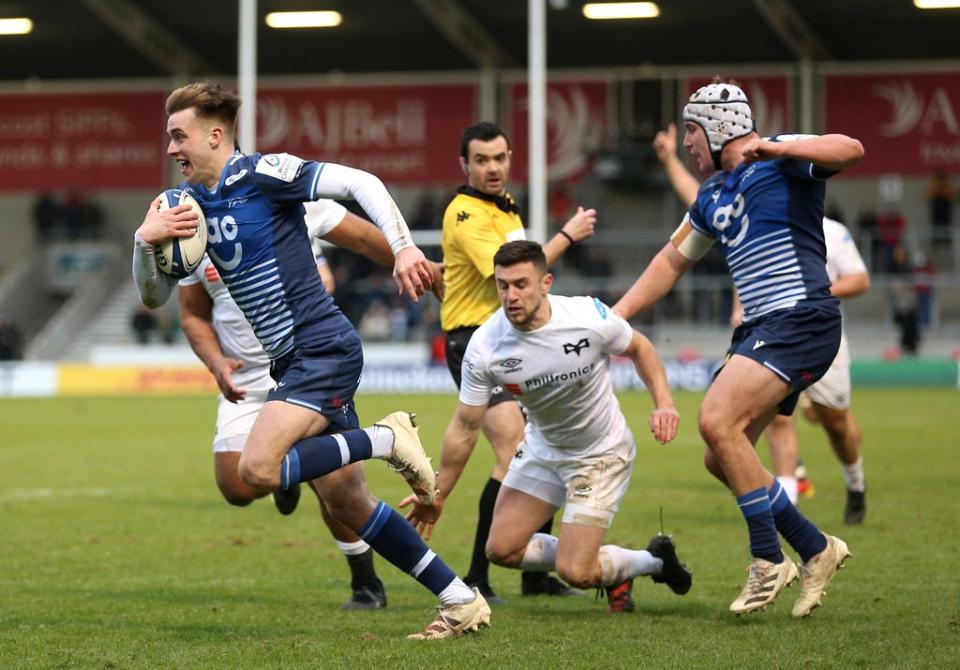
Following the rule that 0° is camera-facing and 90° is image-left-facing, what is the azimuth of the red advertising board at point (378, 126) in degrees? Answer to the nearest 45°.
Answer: approximately 0°

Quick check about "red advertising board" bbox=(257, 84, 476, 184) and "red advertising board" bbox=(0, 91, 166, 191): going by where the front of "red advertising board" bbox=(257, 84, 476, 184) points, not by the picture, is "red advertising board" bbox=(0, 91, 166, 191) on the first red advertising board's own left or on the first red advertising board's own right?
on the first red advertising board's own right

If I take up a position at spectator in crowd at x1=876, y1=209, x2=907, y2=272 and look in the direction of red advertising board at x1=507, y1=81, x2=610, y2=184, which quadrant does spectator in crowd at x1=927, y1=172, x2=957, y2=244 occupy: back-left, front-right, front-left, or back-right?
back-right

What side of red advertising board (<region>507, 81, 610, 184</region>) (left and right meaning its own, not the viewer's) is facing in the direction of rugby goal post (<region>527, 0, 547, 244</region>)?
front

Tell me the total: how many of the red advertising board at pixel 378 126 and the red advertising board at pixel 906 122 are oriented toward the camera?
2

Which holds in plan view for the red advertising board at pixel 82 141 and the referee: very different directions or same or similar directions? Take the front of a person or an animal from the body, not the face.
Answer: same or similar directions

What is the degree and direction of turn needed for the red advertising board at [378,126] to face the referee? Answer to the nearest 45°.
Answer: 0° — it already faces them

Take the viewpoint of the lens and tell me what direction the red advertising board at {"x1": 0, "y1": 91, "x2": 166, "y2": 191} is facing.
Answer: facing the viewer

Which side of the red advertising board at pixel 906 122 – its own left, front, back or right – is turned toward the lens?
front

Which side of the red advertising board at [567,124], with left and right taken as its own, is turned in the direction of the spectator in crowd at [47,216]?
right

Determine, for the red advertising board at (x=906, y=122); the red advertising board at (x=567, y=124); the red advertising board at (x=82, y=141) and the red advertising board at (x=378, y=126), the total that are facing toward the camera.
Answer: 4

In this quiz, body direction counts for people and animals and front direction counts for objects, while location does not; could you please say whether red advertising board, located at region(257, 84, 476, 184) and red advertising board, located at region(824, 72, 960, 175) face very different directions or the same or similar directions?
same or similar directions
